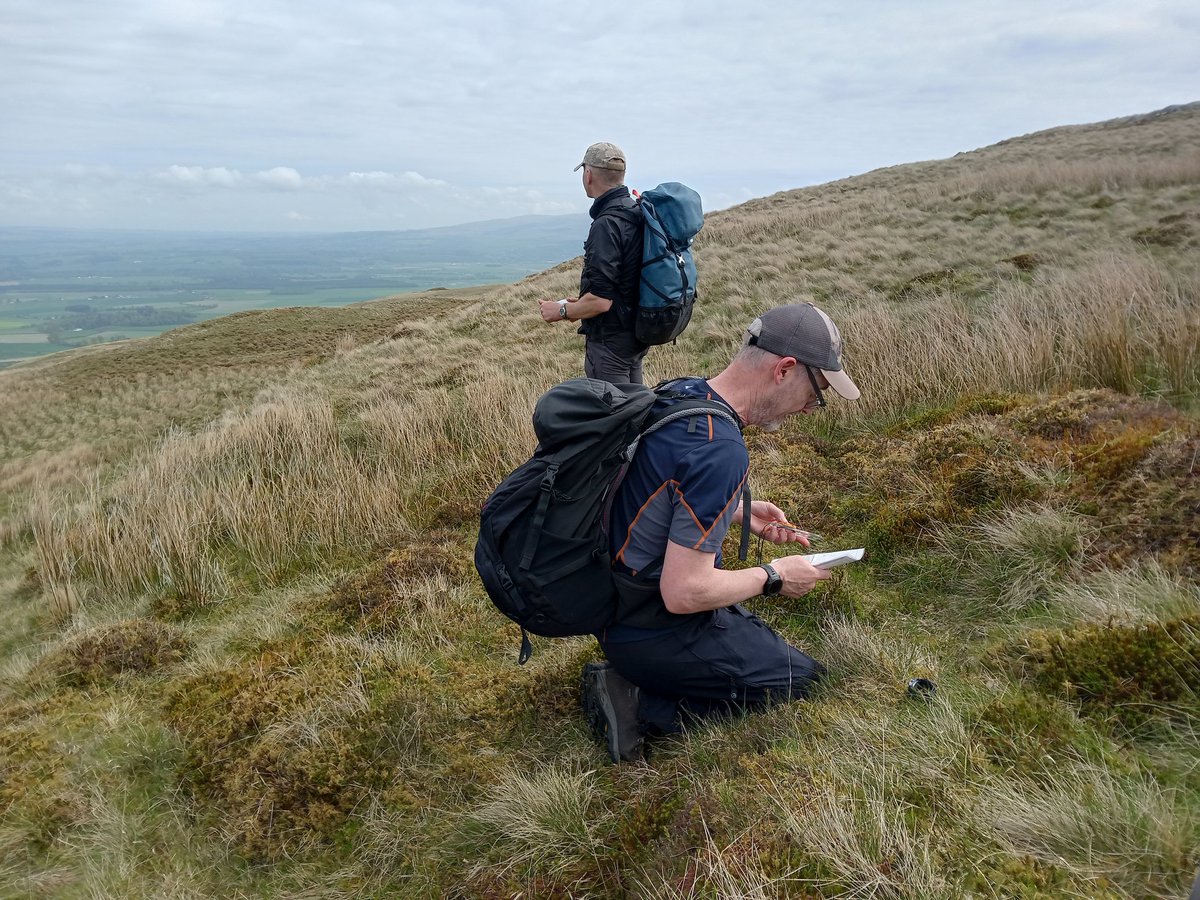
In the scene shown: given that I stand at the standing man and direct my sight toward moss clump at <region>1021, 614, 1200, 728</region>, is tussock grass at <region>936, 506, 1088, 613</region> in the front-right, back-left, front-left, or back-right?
front-left

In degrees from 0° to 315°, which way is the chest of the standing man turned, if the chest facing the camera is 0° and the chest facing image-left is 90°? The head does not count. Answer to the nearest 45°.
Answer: approximately 90°

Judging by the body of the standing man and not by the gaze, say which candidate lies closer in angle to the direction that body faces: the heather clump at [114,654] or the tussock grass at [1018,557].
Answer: the heather clump

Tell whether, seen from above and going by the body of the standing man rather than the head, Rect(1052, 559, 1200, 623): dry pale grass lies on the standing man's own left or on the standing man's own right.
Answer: on the standing man's own left

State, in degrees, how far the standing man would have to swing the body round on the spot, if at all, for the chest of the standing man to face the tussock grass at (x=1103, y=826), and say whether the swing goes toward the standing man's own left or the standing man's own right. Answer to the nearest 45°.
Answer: approximately 90° to the standing man's own left

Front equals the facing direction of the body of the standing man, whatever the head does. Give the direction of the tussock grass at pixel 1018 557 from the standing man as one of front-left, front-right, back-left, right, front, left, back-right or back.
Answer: back-left

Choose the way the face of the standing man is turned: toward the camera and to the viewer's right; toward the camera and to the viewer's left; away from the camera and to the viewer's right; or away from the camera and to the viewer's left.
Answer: away from the camera and to the viewer's left

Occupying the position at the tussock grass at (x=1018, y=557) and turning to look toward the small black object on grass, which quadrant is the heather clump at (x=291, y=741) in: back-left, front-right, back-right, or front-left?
front-right

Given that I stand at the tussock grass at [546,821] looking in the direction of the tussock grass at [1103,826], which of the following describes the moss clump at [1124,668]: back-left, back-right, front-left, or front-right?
front-left

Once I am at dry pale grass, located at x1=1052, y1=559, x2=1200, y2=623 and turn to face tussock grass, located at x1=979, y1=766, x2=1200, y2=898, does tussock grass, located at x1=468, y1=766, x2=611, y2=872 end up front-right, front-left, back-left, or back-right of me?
front-right

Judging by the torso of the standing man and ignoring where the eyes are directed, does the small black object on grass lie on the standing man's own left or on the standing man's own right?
on the standing man's own left

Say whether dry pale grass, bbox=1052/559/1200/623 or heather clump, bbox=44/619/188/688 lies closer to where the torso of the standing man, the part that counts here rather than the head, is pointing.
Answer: the heather clump
